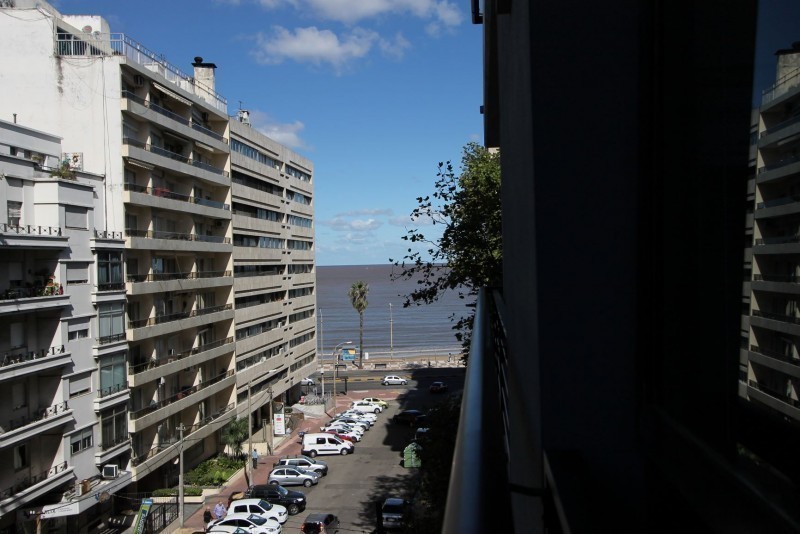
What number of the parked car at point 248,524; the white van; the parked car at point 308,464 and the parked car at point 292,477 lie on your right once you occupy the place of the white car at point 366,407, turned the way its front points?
4

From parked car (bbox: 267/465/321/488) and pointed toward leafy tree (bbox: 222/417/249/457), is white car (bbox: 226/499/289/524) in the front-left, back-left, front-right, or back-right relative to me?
back-left

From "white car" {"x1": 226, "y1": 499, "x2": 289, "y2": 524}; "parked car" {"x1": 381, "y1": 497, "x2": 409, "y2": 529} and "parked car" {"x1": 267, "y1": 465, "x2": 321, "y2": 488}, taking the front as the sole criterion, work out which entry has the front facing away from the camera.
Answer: "parked car" {"x1": 381, "y1": 497, "x2": 409, "y2": 529}

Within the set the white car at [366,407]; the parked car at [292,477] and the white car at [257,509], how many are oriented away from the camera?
0

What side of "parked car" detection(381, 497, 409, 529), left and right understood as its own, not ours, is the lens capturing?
back

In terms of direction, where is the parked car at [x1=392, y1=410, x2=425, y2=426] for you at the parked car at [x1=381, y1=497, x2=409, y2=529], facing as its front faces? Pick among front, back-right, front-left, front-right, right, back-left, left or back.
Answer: front
